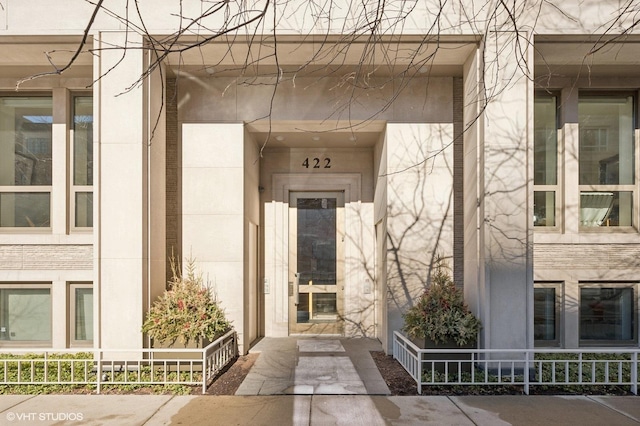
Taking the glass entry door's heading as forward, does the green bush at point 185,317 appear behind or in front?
in front

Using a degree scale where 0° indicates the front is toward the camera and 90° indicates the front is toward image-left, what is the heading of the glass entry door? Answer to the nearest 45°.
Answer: approximately 0°

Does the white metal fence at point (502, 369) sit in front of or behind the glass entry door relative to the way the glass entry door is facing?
in front

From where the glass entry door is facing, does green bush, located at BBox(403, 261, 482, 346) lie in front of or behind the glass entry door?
in front

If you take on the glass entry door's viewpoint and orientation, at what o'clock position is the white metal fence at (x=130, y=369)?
The white metal fence is roughly at 1 o'clock from the glass entry door.
